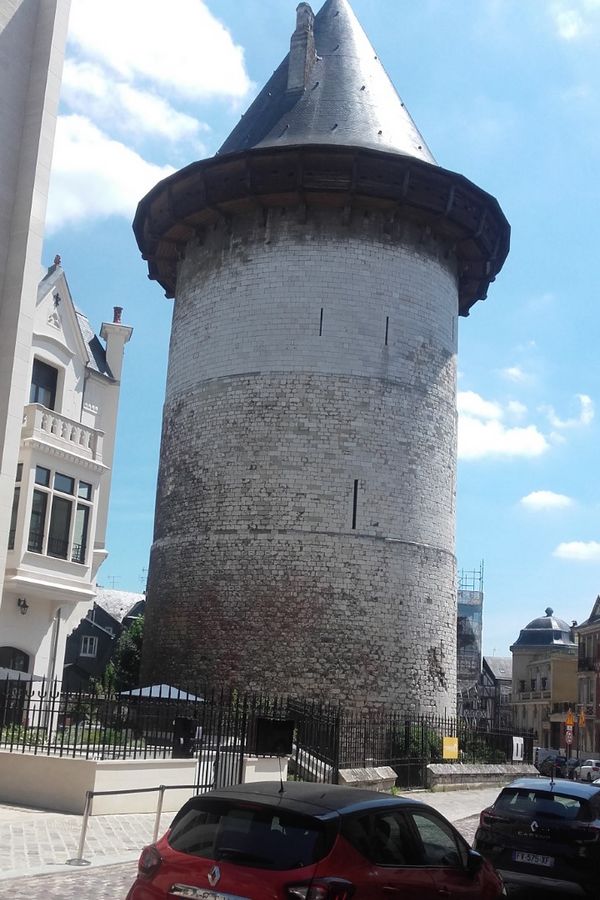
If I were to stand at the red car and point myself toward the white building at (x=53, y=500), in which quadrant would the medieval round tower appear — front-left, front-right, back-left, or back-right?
front-right

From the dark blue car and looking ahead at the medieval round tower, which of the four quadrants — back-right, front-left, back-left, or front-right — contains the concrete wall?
front-left

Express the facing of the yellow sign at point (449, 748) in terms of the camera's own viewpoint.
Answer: facing the viewer

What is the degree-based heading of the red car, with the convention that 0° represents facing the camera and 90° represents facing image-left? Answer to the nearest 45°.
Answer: approximately 225°

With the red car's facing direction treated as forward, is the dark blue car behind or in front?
in front

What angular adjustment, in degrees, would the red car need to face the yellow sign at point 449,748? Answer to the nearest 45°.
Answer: approximately 45° to its left

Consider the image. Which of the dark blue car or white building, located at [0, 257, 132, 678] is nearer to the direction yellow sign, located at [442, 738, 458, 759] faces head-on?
the dark blue car

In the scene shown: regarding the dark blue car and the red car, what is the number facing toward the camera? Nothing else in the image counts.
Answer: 0

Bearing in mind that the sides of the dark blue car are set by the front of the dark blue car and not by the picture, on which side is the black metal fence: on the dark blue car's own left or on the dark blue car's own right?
on the dark blue car's own left

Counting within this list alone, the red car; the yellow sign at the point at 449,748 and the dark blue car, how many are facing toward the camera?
1

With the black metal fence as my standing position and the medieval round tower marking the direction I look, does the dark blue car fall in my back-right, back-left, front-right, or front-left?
back-right

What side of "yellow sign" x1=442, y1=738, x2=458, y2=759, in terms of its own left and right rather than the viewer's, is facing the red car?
front

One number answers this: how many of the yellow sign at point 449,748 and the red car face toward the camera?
1

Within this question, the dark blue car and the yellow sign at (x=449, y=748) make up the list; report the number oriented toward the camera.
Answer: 1

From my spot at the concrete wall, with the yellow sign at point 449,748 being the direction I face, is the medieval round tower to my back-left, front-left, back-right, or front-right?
front-left

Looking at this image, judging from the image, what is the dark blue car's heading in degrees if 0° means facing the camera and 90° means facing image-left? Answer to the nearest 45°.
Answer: approximately 225°

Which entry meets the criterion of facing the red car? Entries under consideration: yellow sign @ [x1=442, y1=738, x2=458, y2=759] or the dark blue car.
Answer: the yellow sign
